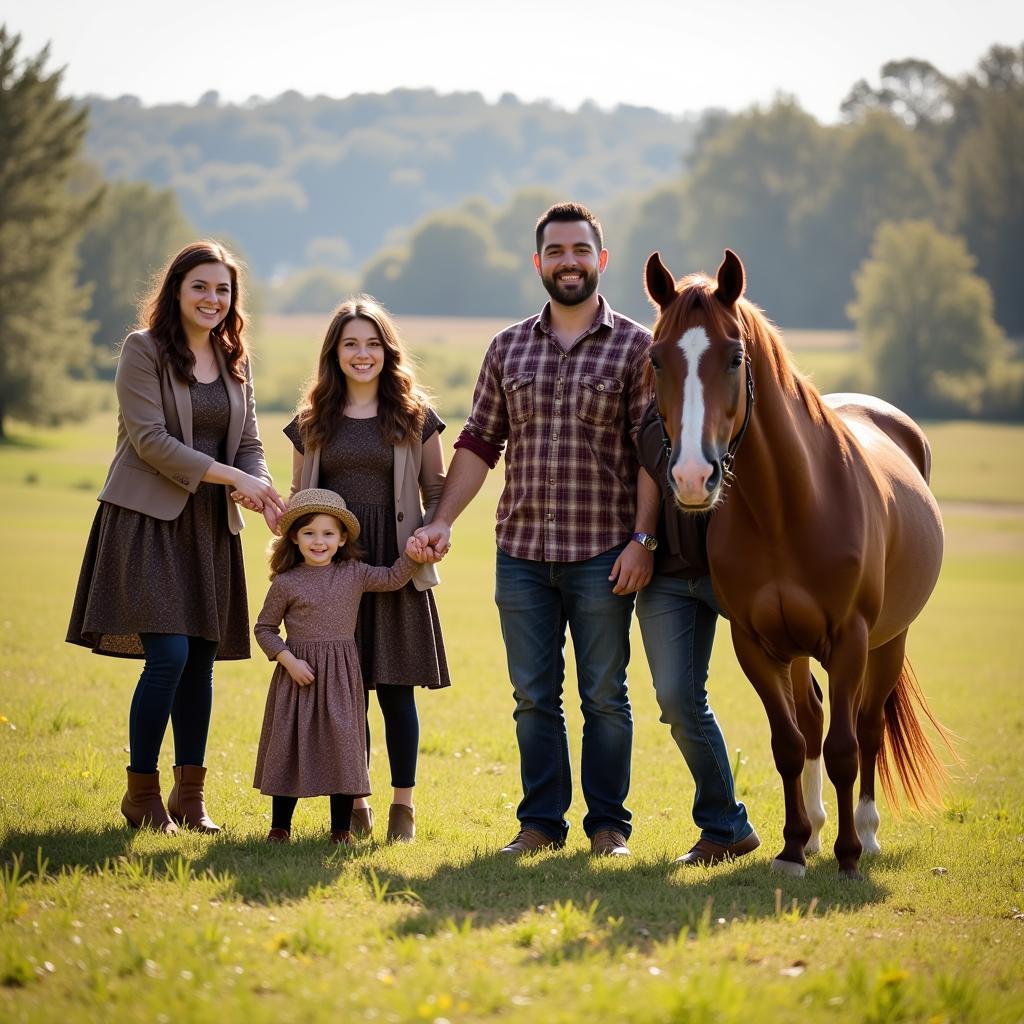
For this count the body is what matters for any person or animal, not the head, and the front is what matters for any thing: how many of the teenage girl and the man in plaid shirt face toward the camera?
2

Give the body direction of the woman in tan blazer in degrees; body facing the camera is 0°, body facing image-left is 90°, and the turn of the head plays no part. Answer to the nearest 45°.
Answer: approximately 315°

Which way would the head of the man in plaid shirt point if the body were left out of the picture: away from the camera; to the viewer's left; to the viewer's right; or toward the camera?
toward the camera

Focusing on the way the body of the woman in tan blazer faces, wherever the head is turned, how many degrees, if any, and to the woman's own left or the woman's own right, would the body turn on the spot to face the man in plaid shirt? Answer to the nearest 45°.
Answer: approximately 45° to the woman's own left

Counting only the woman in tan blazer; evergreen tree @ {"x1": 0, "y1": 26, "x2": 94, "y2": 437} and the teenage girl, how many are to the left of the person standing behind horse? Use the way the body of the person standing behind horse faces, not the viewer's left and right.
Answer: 0

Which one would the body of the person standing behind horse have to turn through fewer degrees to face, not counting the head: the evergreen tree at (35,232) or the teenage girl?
the teenage girl

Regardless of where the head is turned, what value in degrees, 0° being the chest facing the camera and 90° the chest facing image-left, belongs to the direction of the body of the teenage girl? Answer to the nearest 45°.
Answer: approximately 0°

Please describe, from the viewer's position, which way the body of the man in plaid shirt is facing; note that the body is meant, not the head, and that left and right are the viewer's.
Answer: facing the viewer

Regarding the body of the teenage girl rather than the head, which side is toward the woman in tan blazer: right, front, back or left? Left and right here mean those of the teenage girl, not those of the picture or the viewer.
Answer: right

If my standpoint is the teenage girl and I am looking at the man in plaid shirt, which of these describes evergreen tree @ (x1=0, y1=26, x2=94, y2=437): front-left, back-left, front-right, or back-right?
back-left

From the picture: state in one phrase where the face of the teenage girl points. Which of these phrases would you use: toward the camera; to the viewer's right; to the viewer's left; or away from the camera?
toward the camera

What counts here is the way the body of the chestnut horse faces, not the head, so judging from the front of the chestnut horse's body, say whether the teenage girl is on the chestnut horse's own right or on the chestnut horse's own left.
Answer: on the chestnut horse's own right

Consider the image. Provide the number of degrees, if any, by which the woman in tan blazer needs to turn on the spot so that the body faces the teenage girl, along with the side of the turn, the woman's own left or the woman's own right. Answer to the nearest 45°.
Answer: approximately 45° to the woman's own left

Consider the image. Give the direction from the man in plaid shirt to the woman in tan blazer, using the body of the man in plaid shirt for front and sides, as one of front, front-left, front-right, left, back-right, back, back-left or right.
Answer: right
